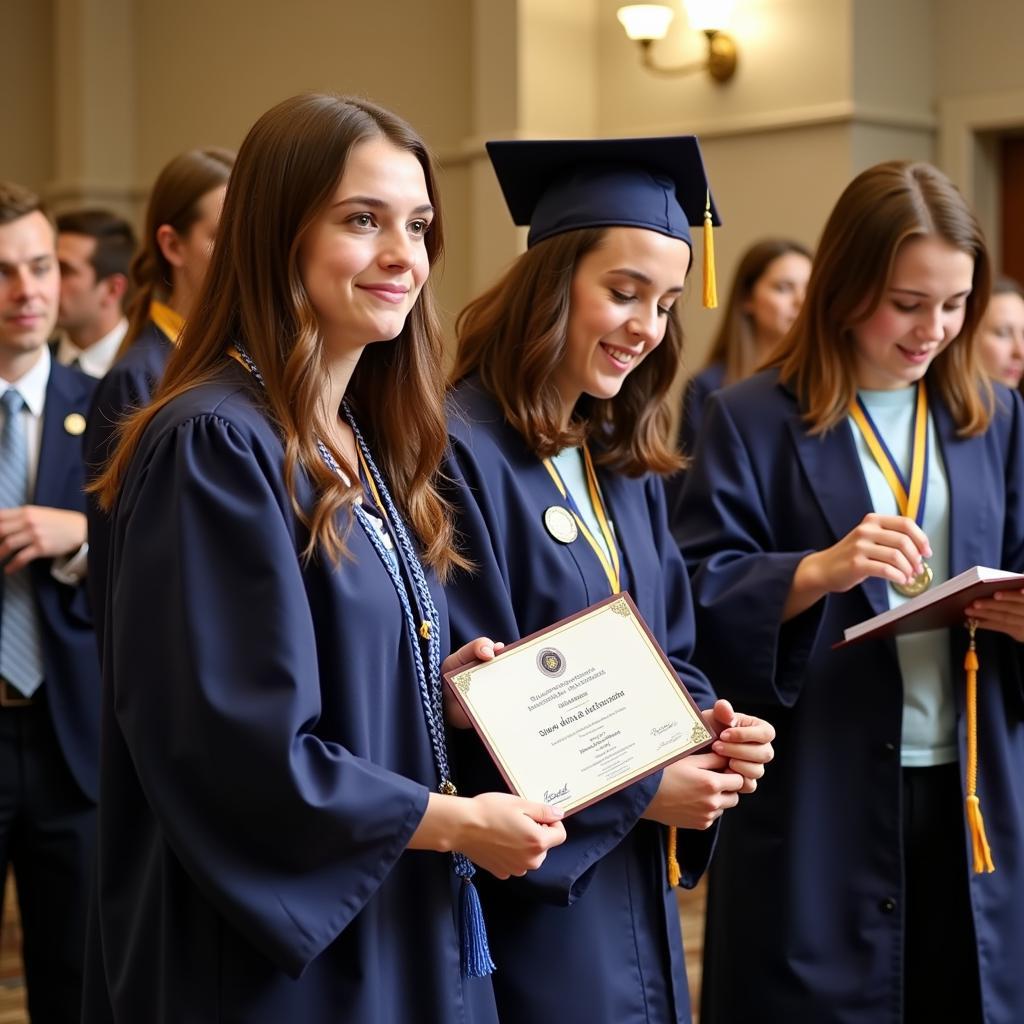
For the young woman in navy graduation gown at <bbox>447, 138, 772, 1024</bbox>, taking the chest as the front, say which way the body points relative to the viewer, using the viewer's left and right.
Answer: facing the viewer and to the right of the viewer

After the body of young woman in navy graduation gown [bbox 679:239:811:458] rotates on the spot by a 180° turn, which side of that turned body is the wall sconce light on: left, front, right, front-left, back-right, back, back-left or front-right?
front-right

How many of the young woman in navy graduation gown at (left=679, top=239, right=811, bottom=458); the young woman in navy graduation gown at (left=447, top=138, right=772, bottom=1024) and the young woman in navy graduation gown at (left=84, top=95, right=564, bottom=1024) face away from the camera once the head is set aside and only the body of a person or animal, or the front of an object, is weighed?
0

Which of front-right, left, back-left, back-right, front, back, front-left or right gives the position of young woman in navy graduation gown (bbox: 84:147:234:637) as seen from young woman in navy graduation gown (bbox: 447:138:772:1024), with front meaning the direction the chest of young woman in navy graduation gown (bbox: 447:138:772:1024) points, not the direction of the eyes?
back

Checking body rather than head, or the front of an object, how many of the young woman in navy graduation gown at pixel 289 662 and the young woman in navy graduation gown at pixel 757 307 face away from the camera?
0

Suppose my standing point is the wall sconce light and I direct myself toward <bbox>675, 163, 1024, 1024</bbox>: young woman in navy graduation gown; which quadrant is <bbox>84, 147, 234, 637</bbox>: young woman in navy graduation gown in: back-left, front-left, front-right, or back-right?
front-right

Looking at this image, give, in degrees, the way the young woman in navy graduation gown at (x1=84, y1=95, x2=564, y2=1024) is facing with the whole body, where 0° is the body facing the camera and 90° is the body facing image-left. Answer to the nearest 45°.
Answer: approximately 315°

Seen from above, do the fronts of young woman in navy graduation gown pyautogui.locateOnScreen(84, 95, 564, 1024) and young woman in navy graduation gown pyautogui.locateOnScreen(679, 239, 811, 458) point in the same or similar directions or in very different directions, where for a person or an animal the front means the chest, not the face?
same or similar directions

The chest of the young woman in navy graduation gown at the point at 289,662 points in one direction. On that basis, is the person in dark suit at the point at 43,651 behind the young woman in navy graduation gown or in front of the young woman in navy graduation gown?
behind

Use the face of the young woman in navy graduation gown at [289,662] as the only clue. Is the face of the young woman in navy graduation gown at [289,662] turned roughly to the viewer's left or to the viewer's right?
to the viewer's right

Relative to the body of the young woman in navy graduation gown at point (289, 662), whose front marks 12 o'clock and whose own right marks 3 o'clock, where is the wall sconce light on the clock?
The wall sconce light is roughly at 8 o'clock from the young woman in navy graduation gown.

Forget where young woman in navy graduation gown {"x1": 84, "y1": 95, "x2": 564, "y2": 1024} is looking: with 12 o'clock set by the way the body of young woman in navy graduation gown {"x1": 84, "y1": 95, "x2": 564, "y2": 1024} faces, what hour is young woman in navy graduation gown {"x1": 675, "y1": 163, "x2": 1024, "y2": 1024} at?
young woman in navy graduation gown {"x1": 675, "y1": 163, "x2": 1024, "y2": 1024} is roughly at 9 o'clock from young woman in navy graduation gown {"x1": 84, "y1": 95, "x2": 564, "y2": 1024}.
